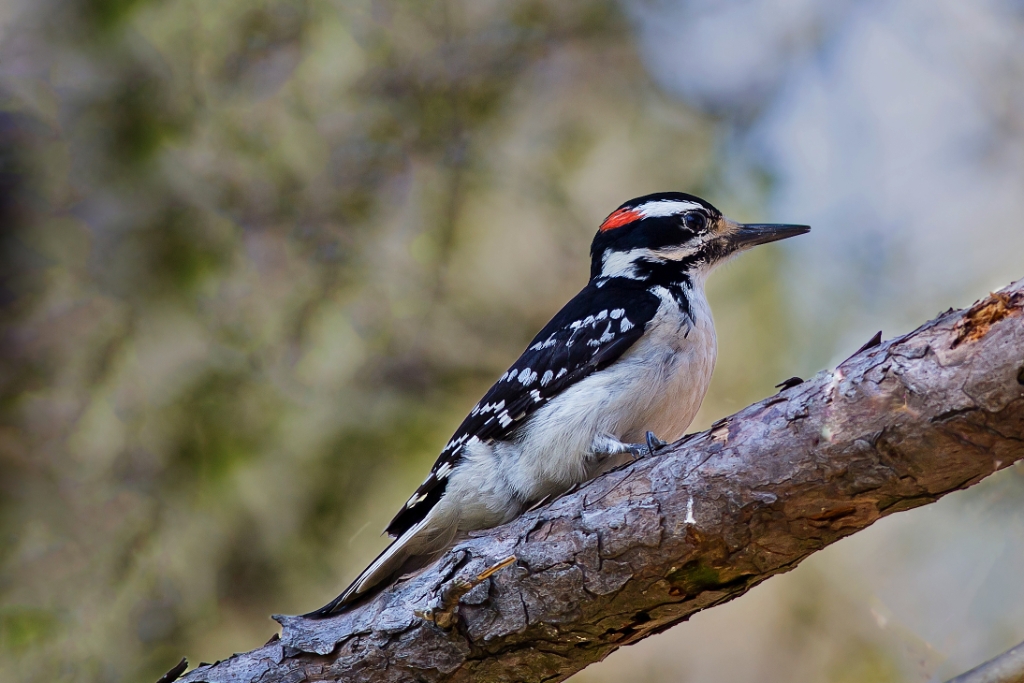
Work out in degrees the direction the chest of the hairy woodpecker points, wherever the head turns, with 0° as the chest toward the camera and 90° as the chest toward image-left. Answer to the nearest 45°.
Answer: approximately 270°
